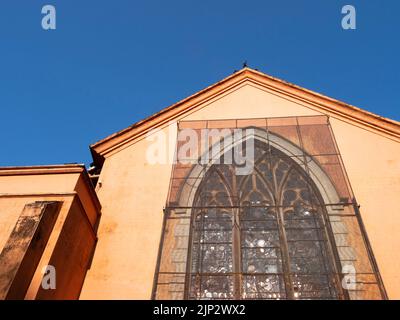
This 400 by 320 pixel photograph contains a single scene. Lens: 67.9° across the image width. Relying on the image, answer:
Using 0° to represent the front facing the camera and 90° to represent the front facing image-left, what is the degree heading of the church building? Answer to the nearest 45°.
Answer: approximately 0°
